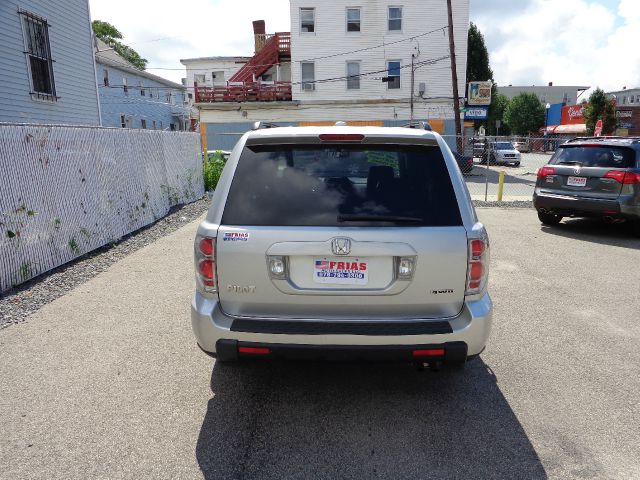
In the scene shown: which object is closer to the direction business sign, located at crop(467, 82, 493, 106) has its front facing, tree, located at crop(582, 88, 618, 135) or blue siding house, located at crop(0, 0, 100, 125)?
the blue siding house

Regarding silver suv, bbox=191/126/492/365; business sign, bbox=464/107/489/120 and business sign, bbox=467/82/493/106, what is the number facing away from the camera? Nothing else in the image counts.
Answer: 1

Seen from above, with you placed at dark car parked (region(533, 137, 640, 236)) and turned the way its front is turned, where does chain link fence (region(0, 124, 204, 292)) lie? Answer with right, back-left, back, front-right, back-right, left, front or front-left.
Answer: back

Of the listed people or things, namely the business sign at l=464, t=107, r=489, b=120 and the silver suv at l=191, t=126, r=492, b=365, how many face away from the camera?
1

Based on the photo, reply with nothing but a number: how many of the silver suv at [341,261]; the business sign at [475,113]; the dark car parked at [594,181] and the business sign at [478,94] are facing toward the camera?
2

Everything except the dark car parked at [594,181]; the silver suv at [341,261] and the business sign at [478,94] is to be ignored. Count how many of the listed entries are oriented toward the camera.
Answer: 1

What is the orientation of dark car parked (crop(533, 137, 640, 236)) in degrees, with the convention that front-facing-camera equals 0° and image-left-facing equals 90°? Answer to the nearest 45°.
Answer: approximately 225°

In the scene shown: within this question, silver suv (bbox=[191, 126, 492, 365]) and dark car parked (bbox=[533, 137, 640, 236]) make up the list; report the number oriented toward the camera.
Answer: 0

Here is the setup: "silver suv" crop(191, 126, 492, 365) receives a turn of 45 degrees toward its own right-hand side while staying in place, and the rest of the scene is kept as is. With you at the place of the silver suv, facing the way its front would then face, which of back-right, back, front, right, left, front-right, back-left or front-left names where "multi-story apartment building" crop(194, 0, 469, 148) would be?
front-left

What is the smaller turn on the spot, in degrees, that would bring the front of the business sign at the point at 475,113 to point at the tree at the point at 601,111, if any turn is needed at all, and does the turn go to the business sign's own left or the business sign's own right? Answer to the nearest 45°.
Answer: approximately 135° to the business sign's own left

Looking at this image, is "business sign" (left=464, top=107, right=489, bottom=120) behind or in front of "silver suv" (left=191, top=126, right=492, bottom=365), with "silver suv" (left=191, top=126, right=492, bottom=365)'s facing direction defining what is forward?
in front

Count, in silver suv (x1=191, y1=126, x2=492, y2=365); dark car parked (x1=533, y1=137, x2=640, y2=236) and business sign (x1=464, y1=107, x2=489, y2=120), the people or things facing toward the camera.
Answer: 1

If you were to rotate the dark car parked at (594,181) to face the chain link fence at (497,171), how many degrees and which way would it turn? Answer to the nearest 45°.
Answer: approximately 45° to its left

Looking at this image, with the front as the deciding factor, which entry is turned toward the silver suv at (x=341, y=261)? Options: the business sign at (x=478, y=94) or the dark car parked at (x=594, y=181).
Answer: the business sign
